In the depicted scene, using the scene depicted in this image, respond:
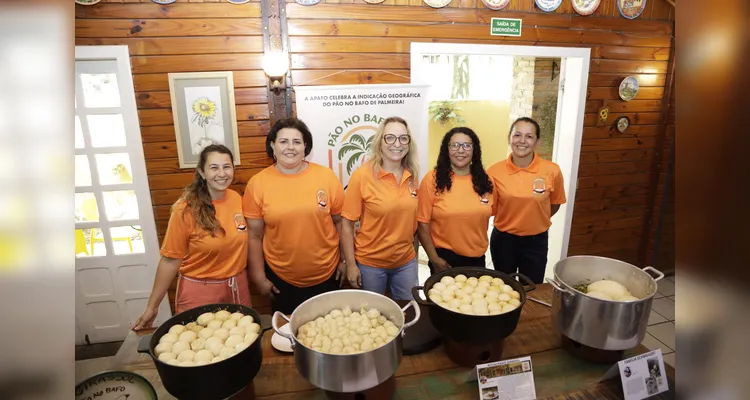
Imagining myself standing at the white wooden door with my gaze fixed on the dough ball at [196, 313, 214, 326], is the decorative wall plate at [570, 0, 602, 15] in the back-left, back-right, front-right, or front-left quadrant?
front-left

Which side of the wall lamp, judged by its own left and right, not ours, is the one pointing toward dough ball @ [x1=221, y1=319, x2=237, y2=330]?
front

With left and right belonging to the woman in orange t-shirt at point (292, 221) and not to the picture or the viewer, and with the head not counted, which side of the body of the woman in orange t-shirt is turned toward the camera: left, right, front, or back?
front

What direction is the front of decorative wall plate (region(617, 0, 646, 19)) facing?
toward the camera

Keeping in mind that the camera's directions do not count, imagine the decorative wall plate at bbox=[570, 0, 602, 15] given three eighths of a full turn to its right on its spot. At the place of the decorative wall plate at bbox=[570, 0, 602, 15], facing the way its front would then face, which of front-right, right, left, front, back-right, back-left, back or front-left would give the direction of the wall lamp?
left

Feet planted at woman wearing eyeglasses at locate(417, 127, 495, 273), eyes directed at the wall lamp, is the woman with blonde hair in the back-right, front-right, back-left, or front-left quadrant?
front-left

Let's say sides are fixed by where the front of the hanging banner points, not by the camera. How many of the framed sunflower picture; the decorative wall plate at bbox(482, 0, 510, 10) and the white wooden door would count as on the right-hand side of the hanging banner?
2

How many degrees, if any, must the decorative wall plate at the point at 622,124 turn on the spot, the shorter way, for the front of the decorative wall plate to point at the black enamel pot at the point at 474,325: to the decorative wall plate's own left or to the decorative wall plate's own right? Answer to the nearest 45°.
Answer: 0° — it already faces it

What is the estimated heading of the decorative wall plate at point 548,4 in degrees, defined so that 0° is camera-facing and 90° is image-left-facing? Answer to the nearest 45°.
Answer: approximately 0°

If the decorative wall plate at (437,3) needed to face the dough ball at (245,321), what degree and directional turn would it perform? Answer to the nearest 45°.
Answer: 0° — it already faces it

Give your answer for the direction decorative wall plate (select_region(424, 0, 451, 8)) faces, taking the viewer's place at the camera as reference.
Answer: facing the viewer

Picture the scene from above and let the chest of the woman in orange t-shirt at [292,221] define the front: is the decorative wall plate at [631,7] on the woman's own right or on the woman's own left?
on the woman's own left

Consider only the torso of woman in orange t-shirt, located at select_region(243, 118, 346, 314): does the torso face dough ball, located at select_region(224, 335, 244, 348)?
yes
